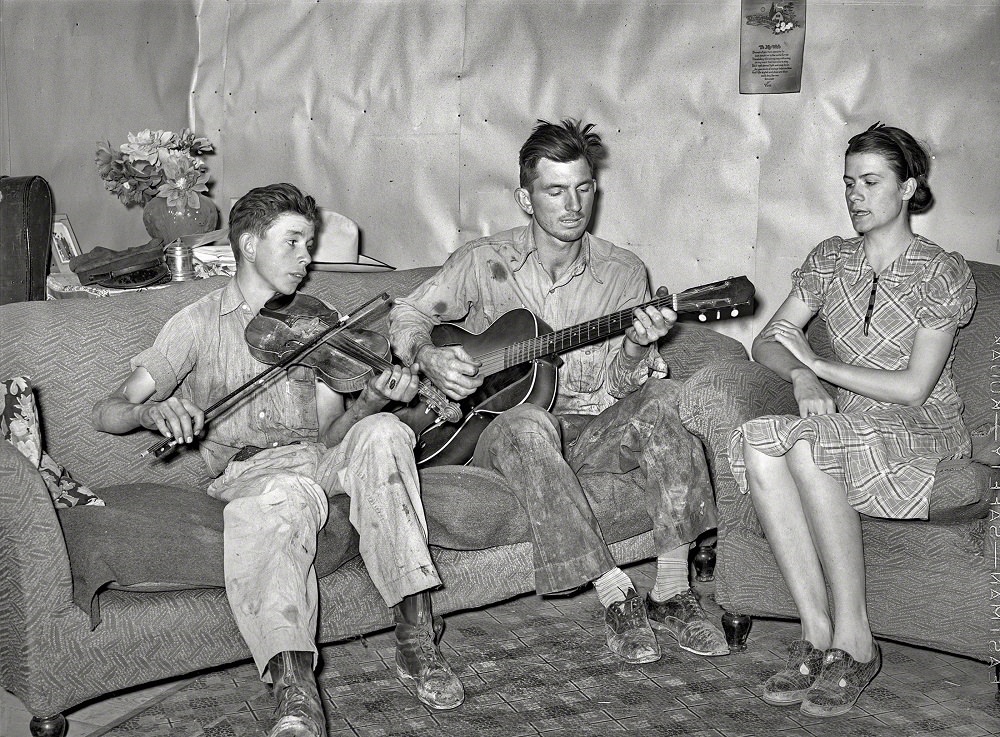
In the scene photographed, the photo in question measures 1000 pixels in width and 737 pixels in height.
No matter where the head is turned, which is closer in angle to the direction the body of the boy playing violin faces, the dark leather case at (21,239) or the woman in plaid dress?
the woman in plaid dress

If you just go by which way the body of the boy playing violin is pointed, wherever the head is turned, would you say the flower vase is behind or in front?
behind

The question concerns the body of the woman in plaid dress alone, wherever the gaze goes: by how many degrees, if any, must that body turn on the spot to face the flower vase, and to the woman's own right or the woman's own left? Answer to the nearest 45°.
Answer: approximately 45° to the woman's own right

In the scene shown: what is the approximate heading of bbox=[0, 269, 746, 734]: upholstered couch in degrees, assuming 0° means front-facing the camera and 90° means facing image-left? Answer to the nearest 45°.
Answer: approximately 315°

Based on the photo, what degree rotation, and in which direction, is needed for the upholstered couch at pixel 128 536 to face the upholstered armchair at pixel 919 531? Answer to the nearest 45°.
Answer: approximately 45° to its left

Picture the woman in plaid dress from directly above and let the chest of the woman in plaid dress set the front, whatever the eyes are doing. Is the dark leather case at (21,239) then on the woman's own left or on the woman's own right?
on the woman's own right

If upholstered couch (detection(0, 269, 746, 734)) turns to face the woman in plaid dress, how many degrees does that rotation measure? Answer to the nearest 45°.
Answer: approximately 45° to its left

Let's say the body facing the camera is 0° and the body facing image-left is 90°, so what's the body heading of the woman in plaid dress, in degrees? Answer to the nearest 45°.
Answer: approximately 45°
